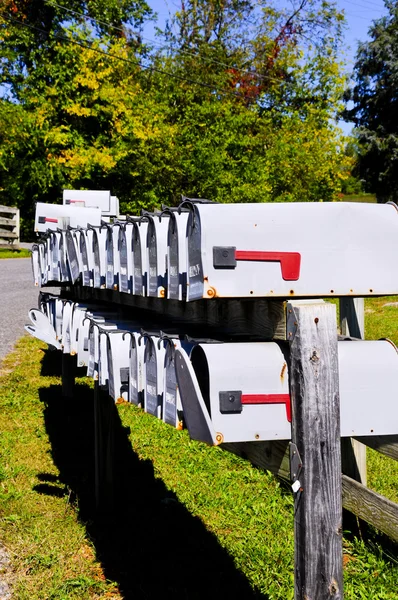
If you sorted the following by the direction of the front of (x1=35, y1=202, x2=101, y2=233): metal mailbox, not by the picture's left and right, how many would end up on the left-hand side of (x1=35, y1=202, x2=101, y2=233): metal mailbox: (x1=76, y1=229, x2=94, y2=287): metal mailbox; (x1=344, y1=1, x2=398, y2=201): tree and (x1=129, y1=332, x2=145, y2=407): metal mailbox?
2

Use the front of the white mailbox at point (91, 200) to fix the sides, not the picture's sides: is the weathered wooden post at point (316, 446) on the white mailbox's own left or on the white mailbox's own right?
on the white mailbox's own left

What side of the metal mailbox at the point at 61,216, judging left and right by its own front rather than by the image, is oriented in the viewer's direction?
left

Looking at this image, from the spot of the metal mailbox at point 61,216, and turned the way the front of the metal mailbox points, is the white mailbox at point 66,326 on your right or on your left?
on your left

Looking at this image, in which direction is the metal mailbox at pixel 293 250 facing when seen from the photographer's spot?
facing to the left of the viewer

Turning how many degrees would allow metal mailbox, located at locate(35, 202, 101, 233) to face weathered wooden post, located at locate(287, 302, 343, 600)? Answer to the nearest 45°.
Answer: approximately 90° to its left

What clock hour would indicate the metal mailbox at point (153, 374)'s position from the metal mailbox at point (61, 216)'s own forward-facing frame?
the metal mailbox at point (153, 374) is roughly at 9 o'clock from the metal mailbox at point (61, 216).

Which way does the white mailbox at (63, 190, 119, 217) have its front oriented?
to the viewer's left

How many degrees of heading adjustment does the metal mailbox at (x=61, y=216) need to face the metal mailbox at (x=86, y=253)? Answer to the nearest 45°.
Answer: approximately 90° to its left
